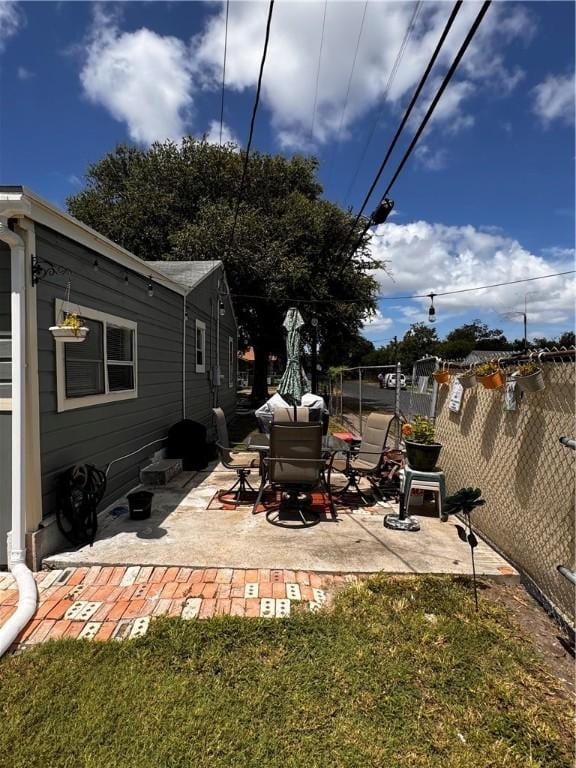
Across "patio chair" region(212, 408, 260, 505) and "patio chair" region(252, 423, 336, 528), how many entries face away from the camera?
1

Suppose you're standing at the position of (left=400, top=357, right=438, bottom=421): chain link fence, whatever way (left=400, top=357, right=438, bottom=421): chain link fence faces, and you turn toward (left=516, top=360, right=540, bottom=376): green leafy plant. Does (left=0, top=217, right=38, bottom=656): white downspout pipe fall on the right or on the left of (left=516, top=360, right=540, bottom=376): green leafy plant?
right

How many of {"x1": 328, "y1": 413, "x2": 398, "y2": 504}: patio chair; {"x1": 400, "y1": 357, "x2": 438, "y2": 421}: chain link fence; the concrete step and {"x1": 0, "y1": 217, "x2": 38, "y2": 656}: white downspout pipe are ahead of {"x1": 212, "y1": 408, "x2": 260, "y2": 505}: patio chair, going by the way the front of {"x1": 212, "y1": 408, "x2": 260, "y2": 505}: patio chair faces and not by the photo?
2

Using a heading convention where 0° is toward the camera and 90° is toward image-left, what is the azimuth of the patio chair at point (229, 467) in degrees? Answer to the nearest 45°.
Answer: approximately 270°

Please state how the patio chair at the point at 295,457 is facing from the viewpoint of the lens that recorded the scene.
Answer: facing away from the viewer

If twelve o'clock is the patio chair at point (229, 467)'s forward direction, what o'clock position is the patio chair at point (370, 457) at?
the patio chair at point (370, 457) is roughly at 12 o'clock from the patio chair at point (229, 467).

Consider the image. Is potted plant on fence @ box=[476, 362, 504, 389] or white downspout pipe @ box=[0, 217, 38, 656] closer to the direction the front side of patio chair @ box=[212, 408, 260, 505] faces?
the potted plant on fence

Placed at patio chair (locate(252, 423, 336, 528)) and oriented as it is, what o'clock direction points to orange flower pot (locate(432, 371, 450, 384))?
The orange flower pot is roughly at 2 o'clock from the patio chair.

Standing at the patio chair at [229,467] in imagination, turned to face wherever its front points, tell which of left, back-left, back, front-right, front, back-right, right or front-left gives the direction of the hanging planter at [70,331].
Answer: back-right

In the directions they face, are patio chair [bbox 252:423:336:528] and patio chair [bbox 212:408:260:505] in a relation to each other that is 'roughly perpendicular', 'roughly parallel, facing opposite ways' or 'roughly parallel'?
roughly perpendicular

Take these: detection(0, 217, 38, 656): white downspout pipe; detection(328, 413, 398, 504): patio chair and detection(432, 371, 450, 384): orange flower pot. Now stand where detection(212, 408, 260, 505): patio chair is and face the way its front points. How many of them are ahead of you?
2
